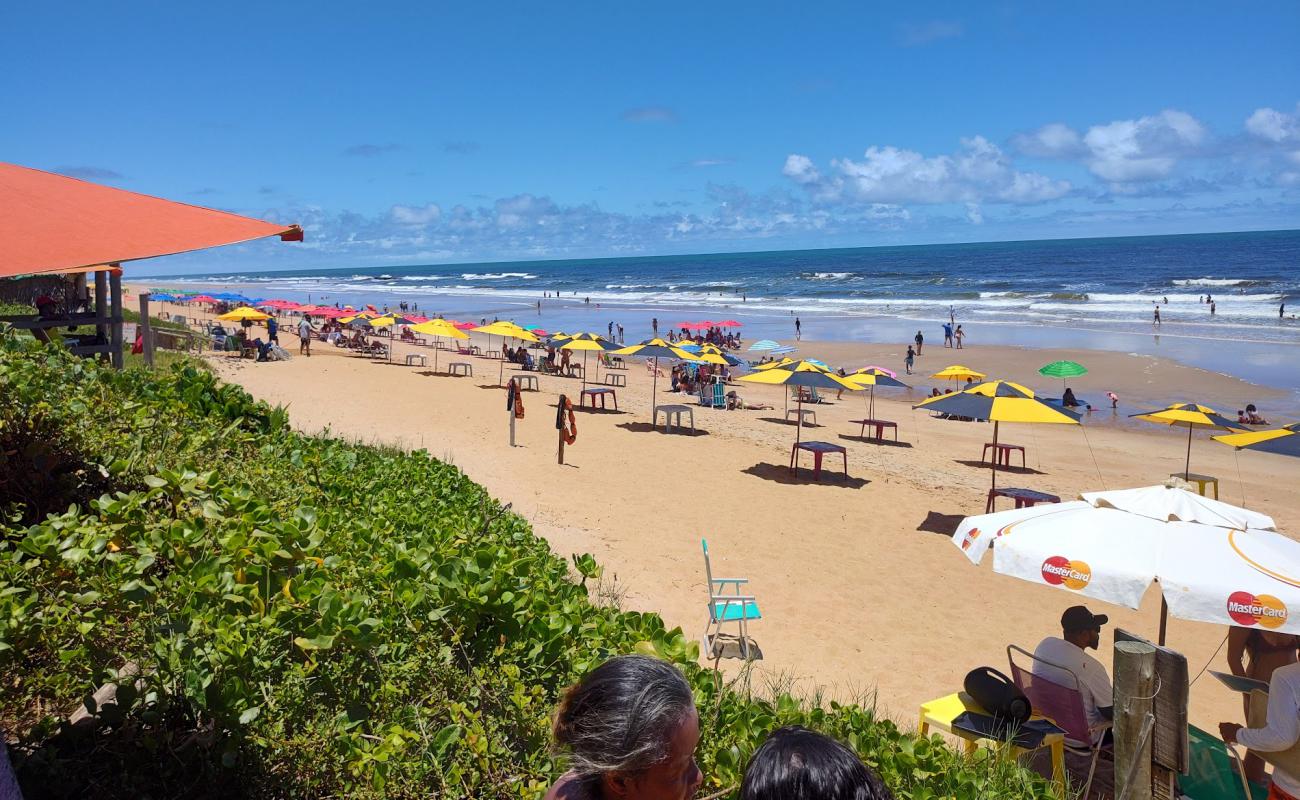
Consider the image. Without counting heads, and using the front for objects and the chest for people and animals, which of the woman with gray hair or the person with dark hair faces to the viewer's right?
the woman with gray hair

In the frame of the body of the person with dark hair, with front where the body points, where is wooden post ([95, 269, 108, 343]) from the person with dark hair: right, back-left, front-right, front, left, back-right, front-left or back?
front-left

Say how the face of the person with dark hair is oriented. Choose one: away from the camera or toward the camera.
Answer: away from the camera

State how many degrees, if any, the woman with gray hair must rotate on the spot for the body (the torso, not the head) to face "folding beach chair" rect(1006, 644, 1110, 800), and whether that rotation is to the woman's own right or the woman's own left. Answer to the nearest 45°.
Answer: approximately 45° to the woman's own left

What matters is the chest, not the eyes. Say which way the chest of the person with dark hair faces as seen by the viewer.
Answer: away from the camera
